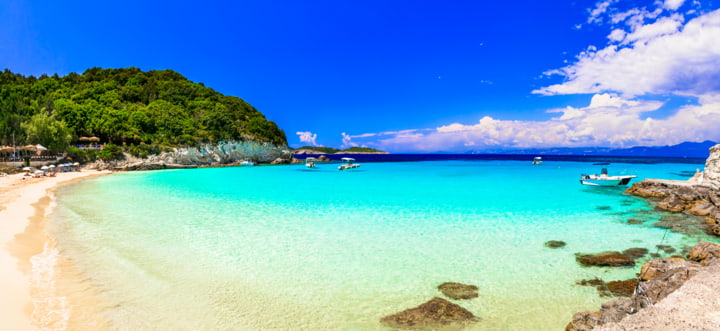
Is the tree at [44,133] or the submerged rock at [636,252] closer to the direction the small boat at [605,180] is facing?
the submerged rock

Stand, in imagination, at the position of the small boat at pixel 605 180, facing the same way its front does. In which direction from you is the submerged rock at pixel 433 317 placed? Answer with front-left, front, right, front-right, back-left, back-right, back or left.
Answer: right

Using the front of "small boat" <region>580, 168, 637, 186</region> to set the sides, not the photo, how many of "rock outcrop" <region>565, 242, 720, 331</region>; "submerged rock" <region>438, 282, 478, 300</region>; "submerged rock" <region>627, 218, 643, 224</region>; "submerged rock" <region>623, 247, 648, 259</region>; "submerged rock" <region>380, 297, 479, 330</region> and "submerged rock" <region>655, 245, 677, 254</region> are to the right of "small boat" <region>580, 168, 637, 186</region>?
6

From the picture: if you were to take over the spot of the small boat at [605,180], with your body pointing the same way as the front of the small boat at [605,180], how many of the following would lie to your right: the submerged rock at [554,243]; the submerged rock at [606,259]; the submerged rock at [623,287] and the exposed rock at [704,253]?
4

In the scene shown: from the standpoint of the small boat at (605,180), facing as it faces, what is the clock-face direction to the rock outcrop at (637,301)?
The rock outcrop is roughly at 3 o'clock from the small boat.

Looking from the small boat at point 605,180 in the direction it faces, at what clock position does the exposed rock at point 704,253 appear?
The exposed rock is roughly at 3 o'clock from the small boat.

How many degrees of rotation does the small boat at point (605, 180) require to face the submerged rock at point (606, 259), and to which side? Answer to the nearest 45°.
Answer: approximately 90° to its right

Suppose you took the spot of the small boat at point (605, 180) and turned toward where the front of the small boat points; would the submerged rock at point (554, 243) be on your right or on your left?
on your right

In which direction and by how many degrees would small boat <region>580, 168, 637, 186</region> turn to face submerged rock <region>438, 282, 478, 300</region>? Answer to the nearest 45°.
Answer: approximately 90° to its right

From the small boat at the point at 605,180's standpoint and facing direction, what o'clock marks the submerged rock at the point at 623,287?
The submerged rock is roughly at 3 o'clock from the small boat.

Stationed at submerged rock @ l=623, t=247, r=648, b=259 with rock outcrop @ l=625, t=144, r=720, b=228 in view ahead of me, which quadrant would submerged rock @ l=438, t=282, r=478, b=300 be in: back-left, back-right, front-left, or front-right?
back-left
